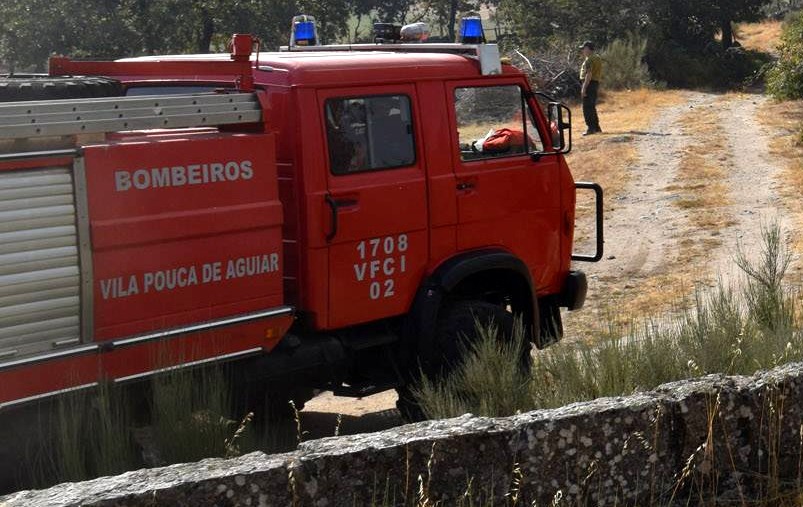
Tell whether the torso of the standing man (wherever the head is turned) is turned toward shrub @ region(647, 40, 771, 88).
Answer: no

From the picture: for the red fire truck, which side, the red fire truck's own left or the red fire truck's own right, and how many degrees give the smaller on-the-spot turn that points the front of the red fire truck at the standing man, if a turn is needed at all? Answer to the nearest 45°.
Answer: approximately 45° to the red fire truck's own left

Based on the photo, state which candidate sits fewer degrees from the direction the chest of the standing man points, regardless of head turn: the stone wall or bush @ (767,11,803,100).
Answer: the stone wall

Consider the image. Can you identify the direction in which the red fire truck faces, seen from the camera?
facing away from the viewer and to the right of the viewer

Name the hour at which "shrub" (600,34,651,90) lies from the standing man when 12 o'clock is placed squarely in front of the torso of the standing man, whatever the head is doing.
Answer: The shrub is roughly at 3 o'clock from the standing man.

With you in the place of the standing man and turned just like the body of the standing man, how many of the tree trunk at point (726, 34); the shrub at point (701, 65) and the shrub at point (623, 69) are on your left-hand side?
0

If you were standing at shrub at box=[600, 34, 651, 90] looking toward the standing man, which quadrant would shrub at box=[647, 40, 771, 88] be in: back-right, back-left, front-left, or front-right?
back-left

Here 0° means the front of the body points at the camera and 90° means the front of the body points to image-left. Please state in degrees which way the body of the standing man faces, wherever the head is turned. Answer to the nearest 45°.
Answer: approximately 90°

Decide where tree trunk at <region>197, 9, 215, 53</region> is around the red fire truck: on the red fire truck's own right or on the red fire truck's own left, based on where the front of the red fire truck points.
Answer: on the red fire truck's own left

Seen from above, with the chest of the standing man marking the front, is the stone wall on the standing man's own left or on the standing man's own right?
on the standing man's own left

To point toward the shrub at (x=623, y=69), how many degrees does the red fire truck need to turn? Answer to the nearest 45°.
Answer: approximately 45° to its left

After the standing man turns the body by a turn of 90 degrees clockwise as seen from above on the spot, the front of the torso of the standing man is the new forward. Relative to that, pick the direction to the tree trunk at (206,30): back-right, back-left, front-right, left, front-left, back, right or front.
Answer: front-left

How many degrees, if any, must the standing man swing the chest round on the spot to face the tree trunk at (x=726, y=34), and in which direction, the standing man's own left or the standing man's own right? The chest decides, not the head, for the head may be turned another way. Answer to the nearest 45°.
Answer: approximately 90° to the standing man's own right

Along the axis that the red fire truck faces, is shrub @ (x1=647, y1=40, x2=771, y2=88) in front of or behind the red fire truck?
in front

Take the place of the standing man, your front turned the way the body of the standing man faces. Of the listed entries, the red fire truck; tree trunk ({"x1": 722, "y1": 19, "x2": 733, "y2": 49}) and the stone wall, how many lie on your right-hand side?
1

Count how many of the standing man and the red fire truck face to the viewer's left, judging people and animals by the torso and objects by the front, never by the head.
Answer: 1

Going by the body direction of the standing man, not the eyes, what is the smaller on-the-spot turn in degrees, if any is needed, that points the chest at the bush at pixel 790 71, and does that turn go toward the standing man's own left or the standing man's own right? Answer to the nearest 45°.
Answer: approximately 135° to the standing man's own right
